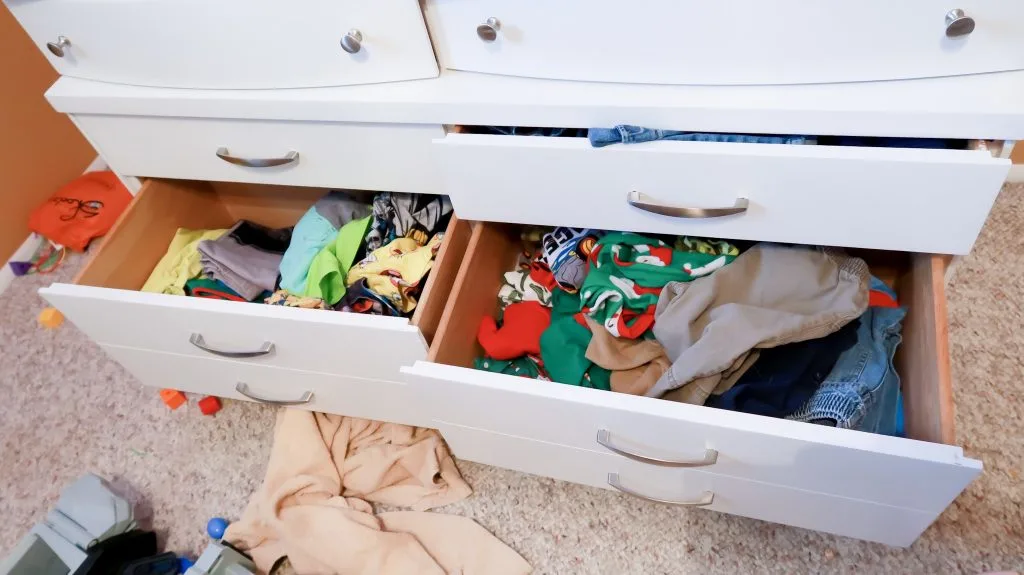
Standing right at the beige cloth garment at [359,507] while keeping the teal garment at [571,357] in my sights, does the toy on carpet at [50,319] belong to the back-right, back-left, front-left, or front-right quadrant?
back-left

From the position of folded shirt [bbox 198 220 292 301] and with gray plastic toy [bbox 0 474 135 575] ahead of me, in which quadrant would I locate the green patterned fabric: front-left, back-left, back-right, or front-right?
back-left

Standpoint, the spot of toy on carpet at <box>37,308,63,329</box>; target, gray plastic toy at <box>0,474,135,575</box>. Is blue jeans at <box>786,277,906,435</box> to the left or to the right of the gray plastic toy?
left

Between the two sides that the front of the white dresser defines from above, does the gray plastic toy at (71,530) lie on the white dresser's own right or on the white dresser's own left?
on the white dresser's own right

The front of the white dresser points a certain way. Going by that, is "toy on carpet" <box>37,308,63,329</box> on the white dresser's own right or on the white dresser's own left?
on the white dresser's own right

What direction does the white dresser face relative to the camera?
toward the camera

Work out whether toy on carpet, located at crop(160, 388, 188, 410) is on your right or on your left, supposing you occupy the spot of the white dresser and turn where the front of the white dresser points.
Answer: on your right
